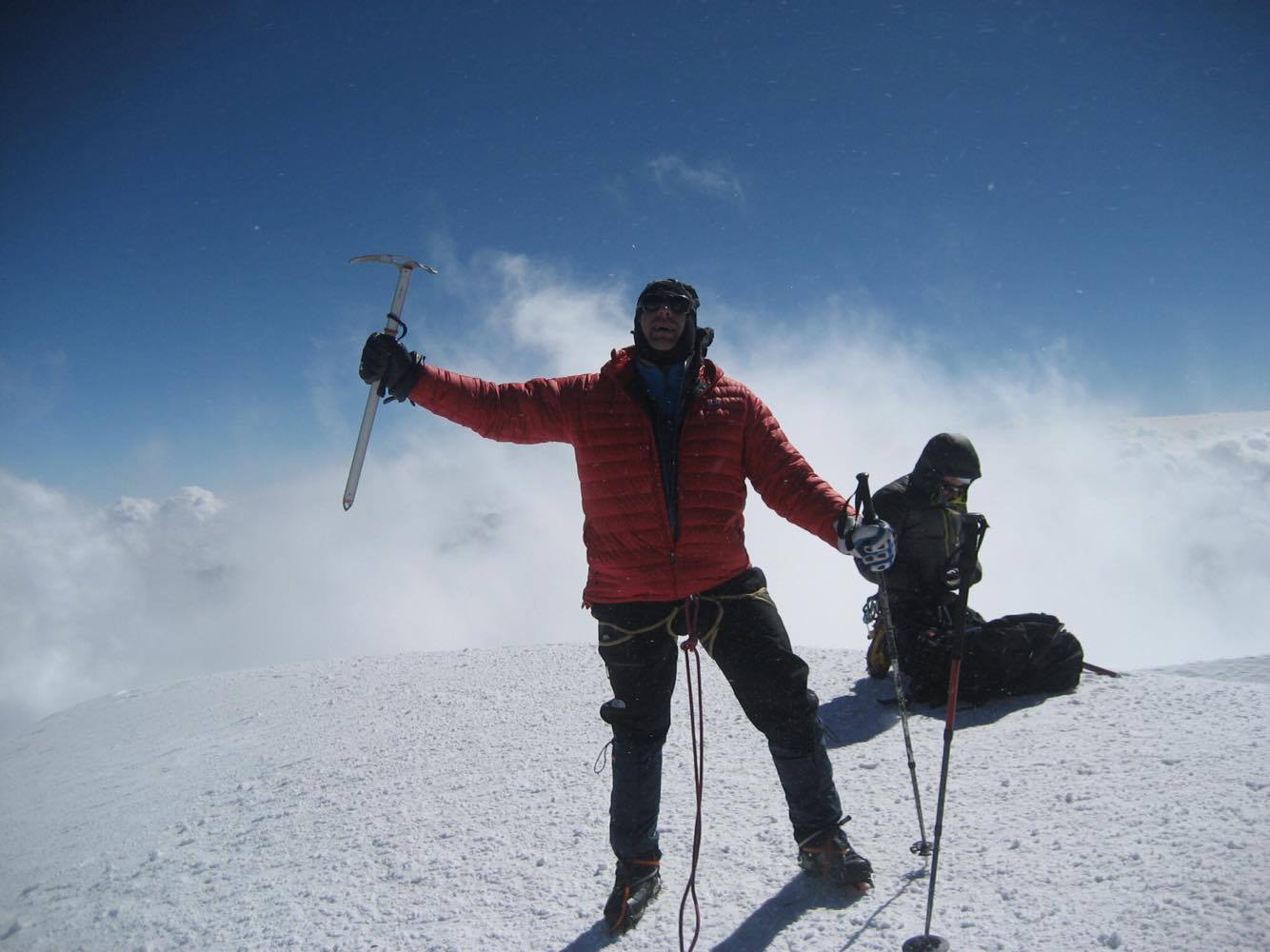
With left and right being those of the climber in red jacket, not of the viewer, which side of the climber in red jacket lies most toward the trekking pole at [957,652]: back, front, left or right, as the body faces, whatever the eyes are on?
left

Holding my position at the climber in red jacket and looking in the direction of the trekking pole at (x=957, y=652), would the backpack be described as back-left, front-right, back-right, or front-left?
front-left

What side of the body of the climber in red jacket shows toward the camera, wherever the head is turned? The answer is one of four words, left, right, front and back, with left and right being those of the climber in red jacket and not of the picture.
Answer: front

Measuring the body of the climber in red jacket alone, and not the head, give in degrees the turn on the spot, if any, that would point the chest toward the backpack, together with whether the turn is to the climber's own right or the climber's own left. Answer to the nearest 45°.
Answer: approximately 135° to the climber's own left

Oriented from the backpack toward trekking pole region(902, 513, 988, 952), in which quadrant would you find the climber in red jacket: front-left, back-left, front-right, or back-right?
front-right

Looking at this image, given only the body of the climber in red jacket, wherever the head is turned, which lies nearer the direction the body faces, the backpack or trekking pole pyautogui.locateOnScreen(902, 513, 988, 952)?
the trekking pole
